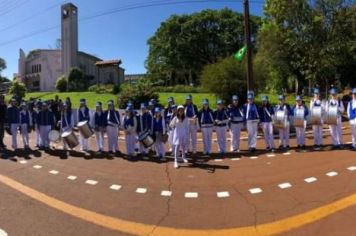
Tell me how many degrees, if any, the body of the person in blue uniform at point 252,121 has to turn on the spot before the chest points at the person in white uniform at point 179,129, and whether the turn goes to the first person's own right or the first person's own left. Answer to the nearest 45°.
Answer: approximately 45° to the first person's own right

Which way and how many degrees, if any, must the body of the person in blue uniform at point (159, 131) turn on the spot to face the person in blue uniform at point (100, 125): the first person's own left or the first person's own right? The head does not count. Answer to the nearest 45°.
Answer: approximately 135° to the first person's own right

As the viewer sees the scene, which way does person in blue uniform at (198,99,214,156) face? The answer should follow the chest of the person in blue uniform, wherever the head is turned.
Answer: toward the camera

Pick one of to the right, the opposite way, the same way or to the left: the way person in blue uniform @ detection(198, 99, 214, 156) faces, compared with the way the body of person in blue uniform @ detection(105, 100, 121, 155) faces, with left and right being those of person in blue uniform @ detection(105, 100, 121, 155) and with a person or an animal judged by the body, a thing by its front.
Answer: the same way

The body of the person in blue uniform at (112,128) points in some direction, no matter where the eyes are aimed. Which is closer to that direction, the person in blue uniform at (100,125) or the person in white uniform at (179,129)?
the person in white uniform

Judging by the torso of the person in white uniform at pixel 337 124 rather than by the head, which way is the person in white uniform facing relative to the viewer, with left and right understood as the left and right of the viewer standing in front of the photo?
facing the viewer

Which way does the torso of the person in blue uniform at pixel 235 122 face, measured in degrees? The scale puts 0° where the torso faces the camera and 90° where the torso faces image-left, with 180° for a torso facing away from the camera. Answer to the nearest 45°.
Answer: approximately 0°

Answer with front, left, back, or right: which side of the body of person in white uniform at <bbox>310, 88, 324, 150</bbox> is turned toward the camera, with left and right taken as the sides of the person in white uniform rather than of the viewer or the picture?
front

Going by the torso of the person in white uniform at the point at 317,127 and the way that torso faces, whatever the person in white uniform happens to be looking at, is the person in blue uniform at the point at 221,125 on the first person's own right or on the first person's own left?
on the first person's own right

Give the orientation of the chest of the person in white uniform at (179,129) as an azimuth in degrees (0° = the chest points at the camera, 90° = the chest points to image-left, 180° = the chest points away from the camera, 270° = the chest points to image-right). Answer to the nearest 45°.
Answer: approximately 0°

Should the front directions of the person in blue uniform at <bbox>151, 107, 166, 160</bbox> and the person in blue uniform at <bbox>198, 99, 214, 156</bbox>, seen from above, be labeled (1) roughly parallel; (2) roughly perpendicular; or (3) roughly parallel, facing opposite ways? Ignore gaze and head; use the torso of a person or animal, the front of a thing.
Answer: roughly parallel

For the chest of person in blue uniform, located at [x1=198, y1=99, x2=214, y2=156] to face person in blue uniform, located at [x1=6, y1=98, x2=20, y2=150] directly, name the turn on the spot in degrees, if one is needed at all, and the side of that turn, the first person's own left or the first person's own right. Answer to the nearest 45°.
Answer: approximately 90° to the first person's own right

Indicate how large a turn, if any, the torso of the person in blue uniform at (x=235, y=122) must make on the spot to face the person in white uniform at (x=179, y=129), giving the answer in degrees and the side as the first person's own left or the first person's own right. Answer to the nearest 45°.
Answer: approximately 45° to the first person's own right

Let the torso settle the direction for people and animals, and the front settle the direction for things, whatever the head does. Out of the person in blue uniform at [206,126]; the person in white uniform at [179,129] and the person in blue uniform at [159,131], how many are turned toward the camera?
3

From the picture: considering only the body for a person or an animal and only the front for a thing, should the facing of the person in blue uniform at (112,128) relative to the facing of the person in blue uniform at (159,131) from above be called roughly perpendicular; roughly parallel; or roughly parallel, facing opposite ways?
roughly parallel

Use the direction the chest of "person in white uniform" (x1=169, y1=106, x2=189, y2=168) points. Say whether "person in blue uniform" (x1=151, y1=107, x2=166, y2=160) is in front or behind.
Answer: behind

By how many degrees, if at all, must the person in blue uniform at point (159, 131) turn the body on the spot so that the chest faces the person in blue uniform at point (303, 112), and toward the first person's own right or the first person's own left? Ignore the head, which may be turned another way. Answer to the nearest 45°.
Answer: approximately 90° to the first person's own left

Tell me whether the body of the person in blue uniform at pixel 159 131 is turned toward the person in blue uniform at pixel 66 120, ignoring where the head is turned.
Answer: no

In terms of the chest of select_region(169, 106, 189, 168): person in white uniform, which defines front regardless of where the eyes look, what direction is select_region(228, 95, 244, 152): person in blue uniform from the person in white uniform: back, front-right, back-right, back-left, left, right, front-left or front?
back-left

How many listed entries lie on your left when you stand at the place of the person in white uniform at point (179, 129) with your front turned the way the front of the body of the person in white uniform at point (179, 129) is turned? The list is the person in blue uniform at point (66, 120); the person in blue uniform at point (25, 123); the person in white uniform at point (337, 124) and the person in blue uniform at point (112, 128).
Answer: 1

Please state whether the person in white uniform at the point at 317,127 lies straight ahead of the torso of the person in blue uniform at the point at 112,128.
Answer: no
